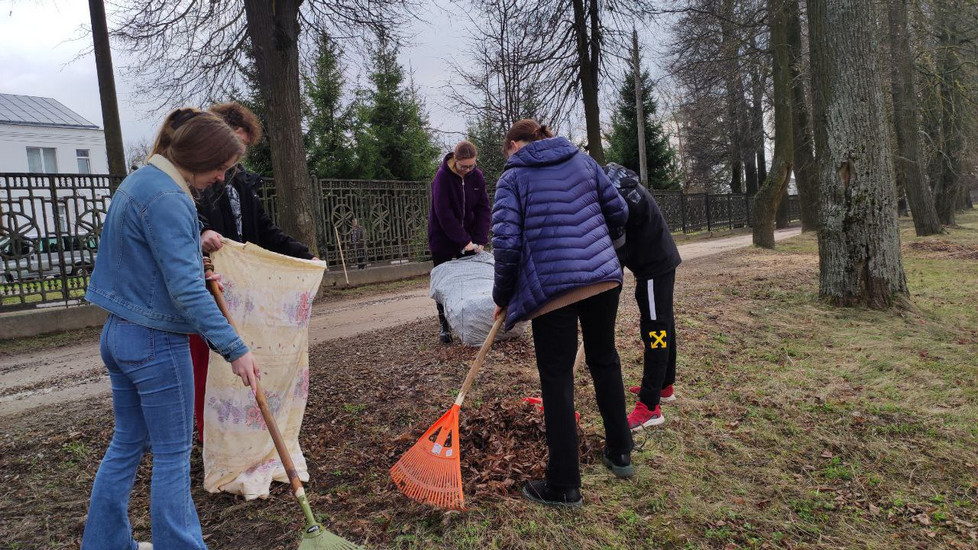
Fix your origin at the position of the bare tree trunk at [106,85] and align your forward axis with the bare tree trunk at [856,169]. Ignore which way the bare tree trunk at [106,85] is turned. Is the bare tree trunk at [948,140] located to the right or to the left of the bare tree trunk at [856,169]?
left

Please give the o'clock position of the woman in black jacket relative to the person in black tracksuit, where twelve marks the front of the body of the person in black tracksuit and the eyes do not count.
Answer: The woman in black jacket is roughly at 11 o'clock from the person in black tracksuit.

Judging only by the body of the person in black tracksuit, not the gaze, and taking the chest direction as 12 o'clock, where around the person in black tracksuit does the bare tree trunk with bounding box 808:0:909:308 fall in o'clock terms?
The bare tree trunk is roughly at 4 o'clock from the person in black tracksuit.

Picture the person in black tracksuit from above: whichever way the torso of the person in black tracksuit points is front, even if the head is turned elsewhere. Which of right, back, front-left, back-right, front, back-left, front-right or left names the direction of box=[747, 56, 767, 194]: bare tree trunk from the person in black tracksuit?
right

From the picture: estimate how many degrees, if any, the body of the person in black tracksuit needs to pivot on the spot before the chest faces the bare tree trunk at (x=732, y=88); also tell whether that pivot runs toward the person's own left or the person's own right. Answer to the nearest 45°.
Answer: approximately 90° to the person's own right

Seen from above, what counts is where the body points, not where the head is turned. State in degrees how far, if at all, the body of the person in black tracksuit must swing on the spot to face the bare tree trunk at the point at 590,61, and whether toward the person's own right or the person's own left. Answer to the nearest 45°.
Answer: approximately 90° to the person's own right

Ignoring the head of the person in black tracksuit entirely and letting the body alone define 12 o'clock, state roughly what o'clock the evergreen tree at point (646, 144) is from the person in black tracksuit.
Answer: The evergreen tree is roughly at 3 o'clock from the person in black tracksuit.

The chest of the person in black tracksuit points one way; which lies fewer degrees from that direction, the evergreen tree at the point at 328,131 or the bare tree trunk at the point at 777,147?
the evergreen tree

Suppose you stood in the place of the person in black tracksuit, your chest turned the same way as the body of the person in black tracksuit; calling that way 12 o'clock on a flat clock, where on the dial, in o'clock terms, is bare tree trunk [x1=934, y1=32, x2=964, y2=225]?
The bare tree trunk is roughly at 4 o'clock from the person in black tracksuit.

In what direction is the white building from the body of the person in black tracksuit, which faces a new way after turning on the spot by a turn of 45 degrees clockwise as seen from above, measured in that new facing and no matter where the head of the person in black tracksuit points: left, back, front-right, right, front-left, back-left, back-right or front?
front

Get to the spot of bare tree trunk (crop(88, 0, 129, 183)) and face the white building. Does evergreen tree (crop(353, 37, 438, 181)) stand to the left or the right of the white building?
right

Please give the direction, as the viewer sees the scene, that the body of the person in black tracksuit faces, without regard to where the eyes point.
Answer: to the viewer's left

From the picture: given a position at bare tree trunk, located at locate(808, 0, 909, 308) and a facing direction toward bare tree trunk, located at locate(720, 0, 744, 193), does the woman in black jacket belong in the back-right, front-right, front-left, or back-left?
back-left
